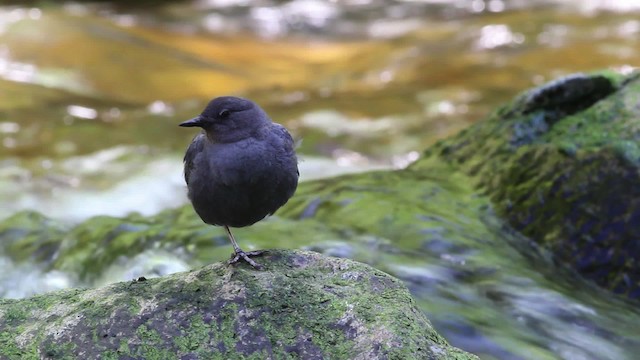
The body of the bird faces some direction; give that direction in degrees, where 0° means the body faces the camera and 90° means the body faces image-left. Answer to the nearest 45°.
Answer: approximately 45°
